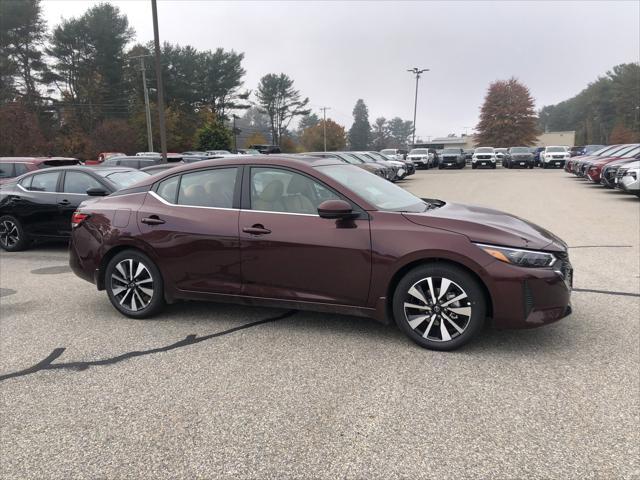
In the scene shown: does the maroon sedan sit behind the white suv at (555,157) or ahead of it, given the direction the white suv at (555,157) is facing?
ahead

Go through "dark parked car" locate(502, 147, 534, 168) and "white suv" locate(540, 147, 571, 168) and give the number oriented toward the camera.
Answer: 2

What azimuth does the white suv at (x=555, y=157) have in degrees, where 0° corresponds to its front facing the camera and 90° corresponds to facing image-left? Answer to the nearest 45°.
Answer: approximately 0°

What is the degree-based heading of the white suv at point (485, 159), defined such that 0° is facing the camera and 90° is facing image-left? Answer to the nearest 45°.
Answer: approximately 0°

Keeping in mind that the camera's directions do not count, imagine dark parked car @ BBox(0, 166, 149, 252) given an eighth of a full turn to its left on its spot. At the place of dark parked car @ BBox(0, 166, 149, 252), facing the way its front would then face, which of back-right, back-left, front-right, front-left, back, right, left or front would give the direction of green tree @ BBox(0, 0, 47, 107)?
left

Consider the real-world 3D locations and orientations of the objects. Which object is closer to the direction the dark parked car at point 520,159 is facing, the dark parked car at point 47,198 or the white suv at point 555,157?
the dark parked car

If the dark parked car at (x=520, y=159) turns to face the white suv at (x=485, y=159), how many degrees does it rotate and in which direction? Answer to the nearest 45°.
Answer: approximately 90° to its right

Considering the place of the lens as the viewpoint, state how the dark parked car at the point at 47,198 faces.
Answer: facing the viewer and to the right of the viewer

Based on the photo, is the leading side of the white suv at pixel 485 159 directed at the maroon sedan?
yes

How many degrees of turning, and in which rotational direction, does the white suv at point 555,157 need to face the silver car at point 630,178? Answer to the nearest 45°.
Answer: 0° — it already faces it

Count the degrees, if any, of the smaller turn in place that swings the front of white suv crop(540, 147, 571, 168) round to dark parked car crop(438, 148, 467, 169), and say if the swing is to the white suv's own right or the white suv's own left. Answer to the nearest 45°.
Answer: approximately 90° to the white suv's own right
